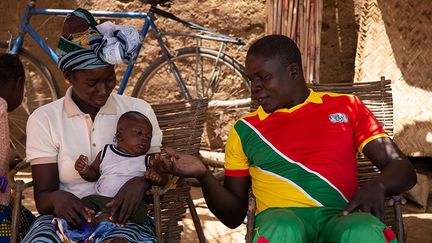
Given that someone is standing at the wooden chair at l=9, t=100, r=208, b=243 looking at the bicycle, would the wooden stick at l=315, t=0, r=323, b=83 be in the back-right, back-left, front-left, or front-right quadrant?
front-right

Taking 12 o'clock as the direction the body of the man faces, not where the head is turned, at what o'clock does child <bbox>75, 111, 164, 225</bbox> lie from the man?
The child is roughly at 3 o'clock from the man.

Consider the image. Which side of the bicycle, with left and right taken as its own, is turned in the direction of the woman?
left

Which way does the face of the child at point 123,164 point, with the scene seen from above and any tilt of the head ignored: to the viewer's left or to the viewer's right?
to the viewer's right

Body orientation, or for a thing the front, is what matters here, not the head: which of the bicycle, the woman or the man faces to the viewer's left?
the bicycle

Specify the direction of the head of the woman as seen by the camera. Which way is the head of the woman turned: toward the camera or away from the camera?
toward the camera

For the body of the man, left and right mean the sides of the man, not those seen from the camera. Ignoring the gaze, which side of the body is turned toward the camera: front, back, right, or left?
front

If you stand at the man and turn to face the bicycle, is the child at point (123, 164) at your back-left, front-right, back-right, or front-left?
front-left

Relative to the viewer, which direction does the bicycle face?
to the viewer's left

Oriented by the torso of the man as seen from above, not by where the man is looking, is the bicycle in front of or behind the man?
behind

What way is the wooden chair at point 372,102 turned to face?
toward the camera
